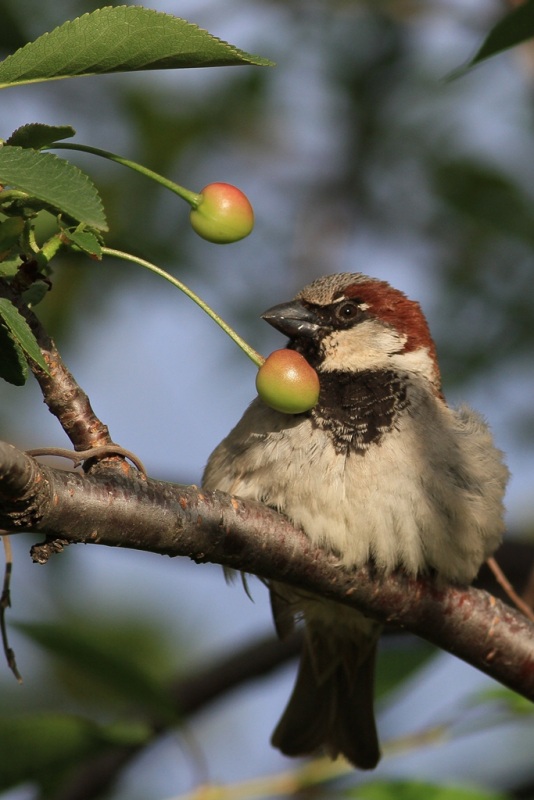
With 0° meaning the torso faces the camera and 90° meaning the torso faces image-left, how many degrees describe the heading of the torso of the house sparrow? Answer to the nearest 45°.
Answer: approximately 0°

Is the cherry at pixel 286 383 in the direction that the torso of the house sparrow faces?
yes
